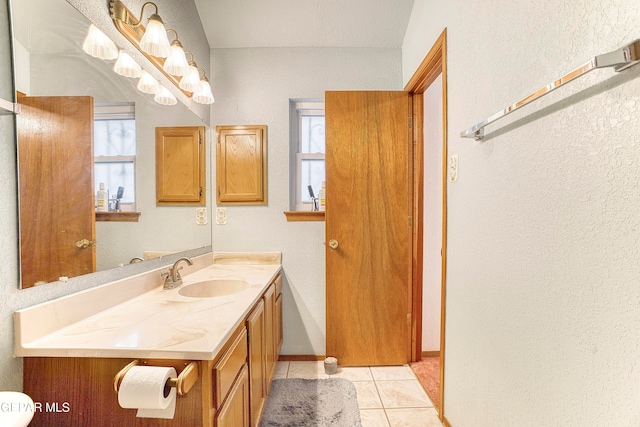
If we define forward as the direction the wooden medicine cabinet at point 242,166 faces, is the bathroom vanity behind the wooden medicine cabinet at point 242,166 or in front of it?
in front

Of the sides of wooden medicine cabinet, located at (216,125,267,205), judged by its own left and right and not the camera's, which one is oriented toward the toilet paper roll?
front

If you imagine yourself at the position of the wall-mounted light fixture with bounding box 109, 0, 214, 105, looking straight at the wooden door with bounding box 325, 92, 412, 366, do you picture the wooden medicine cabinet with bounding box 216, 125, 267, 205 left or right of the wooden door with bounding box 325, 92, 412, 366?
left

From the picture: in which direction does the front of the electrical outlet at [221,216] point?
toward the camera

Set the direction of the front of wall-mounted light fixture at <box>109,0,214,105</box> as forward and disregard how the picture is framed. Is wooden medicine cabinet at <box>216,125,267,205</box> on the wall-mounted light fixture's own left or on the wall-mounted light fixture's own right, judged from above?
on the wall-mounted light fixture's own left

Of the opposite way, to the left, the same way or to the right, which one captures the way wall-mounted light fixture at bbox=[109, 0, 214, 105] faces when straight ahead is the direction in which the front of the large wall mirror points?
the same way

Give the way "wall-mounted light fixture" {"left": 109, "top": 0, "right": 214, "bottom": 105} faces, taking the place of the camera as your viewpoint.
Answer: facing the viewer and to the right of the viewer

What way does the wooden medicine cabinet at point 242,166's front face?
toward the camera
